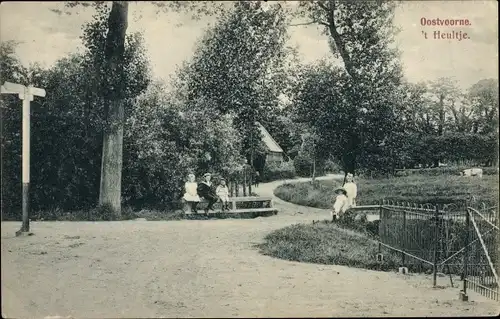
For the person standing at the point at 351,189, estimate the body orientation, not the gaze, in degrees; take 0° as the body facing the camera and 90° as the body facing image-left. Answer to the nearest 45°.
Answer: approximately 0°

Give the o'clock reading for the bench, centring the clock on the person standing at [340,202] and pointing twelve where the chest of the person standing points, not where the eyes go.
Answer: The bench is roughly at 2 o'clock from the person standing.

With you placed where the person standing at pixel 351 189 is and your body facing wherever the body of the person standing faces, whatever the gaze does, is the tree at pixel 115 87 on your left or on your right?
on your right

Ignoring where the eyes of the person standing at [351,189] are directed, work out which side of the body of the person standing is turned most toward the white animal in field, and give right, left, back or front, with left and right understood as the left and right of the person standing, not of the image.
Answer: back

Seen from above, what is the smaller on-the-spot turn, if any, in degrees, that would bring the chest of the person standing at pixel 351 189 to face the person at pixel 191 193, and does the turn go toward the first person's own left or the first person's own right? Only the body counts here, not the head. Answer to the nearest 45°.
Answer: approximately 90° to the first person's own right
